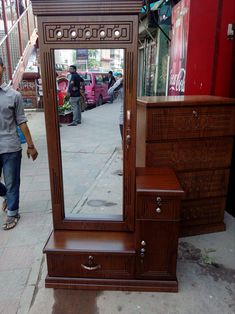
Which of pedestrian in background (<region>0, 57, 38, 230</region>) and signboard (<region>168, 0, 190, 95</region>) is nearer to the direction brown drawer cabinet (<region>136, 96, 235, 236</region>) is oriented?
the pedestrian in background

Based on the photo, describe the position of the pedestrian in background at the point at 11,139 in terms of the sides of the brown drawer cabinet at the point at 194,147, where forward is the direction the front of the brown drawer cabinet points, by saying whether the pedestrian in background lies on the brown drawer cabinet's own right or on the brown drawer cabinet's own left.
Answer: on the brown drawer cabinet's own right

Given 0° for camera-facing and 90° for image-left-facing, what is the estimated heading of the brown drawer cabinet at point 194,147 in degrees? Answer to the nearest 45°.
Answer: approximately 0°

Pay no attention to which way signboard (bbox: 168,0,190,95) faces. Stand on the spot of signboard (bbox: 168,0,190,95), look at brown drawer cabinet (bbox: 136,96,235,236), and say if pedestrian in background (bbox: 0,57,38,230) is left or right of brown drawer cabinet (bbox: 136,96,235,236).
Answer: right

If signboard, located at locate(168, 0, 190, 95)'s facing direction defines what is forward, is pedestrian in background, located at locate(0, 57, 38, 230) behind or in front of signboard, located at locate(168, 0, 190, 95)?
in front

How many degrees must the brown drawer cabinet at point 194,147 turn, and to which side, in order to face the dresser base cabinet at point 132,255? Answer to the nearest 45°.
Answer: approximately 45° to its right

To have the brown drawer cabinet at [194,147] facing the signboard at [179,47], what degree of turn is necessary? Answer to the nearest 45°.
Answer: approximately 180°

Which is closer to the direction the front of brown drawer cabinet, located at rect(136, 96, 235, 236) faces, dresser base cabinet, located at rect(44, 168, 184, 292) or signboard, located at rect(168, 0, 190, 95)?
the dresser base cabinet

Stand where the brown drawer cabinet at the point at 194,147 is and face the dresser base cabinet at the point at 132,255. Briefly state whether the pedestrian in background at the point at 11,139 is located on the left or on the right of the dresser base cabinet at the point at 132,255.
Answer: right

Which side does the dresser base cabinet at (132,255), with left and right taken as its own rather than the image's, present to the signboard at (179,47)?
back

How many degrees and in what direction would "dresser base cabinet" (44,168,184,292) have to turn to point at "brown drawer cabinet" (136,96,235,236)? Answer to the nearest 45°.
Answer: approximately 135° to its left

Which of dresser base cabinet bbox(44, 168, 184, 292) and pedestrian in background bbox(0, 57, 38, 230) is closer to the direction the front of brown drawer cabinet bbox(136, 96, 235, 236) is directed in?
the dresser base cabinet

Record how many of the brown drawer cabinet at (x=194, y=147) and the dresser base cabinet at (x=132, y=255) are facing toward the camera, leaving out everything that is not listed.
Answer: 2
